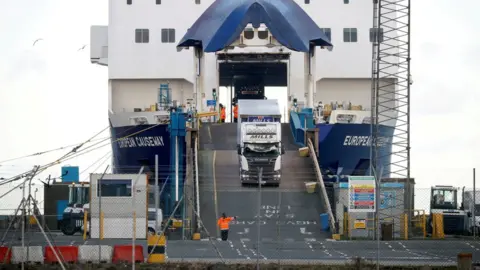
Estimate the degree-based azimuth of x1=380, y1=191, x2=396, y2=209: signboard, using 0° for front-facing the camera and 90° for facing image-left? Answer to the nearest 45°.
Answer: approximately 0°

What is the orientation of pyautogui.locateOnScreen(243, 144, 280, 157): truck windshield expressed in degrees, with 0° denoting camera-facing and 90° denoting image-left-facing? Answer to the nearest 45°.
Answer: approximately 0°

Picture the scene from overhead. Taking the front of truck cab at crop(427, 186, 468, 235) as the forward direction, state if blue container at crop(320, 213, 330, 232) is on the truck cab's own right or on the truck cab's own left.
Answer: on the truck cab's own right

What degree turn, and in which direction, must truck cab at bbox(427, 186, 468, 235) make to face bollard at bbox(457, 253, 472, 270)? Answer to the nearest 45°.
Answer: approximately 45° to its right
